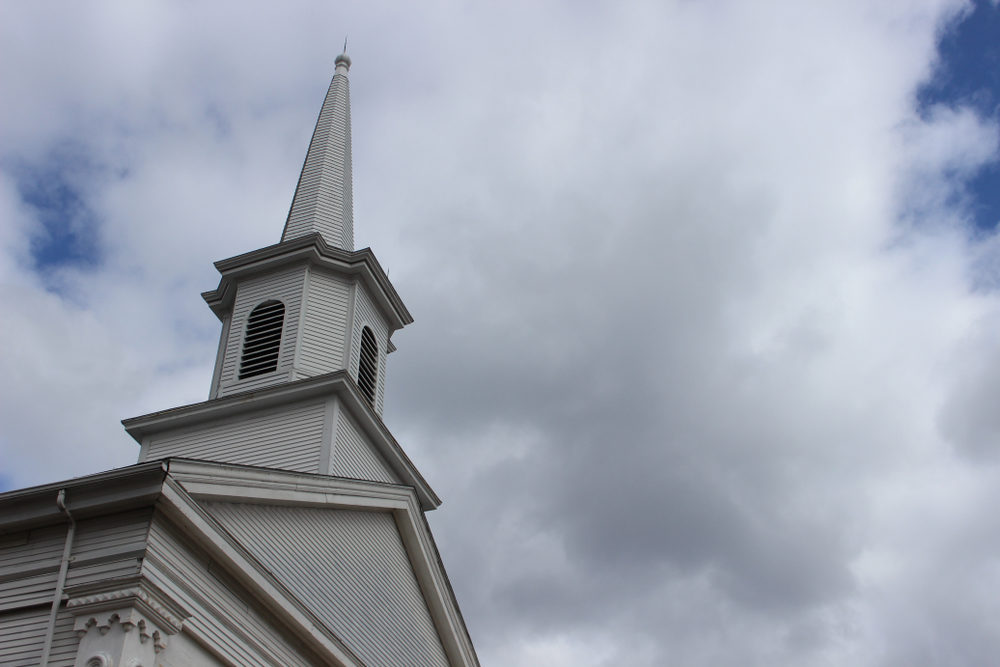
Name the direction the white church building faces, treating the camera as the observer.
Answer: facing the viewer and to the right of the viewer
